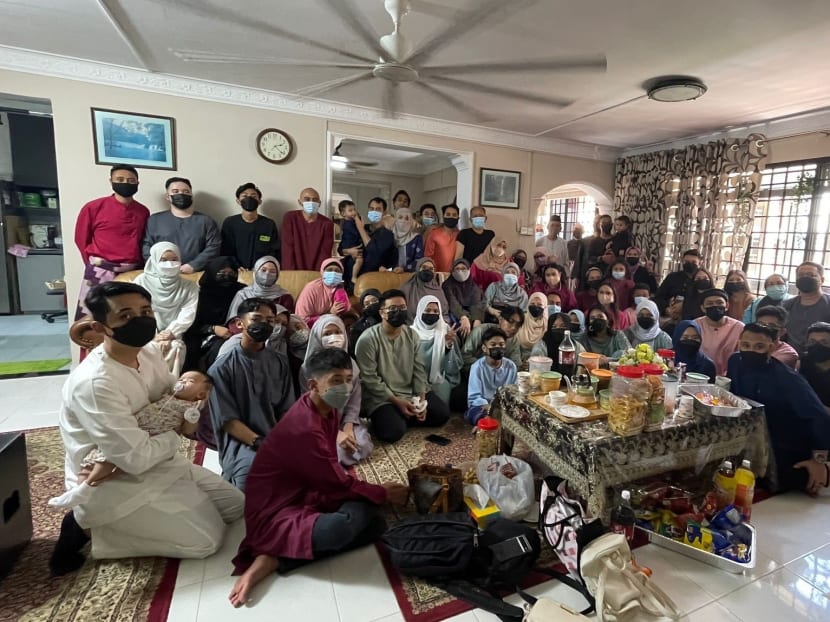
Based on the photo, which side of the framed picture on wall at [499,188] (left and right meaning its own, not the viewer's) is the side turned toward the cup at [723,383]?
front

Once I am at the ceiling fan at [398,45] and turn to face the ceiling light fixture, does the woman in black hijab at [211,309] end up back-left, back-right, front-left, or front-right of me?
back-left

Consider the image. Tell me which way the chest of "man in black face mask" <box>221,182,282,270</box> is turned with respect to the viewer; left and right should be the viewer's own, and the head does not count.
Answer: facing the viewer

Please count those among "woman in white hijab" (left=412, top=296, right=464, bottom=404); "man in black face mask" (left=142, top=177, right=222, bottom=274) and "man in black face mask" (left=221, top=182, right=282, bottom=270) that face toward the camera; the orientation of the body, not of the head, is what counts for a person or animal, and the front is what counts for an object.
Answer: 3

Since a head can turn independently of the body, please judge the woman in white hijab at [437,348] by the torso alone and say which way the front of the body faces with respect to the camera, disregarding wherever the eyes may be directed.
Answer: toward the camera

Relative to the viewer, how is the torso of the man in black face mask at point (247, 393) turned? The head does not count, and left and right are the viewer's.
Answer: facing the viewer and to the right of the viewer

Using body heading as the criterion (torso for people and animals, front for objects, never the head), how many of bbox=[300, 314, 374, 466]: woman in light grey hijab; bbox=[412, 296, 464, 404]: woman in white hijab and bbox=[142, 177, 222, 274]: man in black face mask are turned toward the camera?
3

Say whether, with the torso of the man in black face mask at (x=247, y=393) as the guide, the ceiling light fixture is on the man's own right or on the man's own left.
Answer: on the man's own left

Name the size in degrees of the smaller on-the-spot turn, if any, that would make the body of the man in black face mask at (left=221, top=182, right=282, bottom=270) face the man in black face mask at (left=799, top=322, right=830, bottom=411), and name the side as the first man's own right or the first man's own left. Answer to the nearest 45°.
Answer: approximately 45° to the first man's own left

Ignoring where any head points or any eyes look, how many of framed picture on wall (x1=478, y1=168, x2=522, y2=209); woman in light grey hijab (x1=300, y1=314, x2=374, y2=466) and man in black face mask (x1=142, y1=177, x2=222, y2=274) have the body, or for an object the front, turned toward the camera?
3

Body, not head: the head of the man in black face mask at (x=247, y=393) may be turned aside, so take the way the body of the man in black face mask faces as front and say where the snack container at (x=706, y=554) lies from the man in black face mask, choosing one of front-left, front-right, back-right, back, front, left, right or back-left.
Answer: front

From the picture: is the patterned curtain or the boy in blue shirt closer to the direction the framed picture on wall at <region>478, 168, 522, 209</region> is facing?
the boy in blue shirt

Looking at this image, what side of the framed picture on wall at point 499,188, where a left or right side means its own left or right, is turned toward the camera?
front

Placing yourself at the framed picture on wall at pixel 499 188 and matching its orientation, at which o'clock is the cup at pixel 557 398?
The cup is roughly at 12 o'clock from the framed picture on wall.
